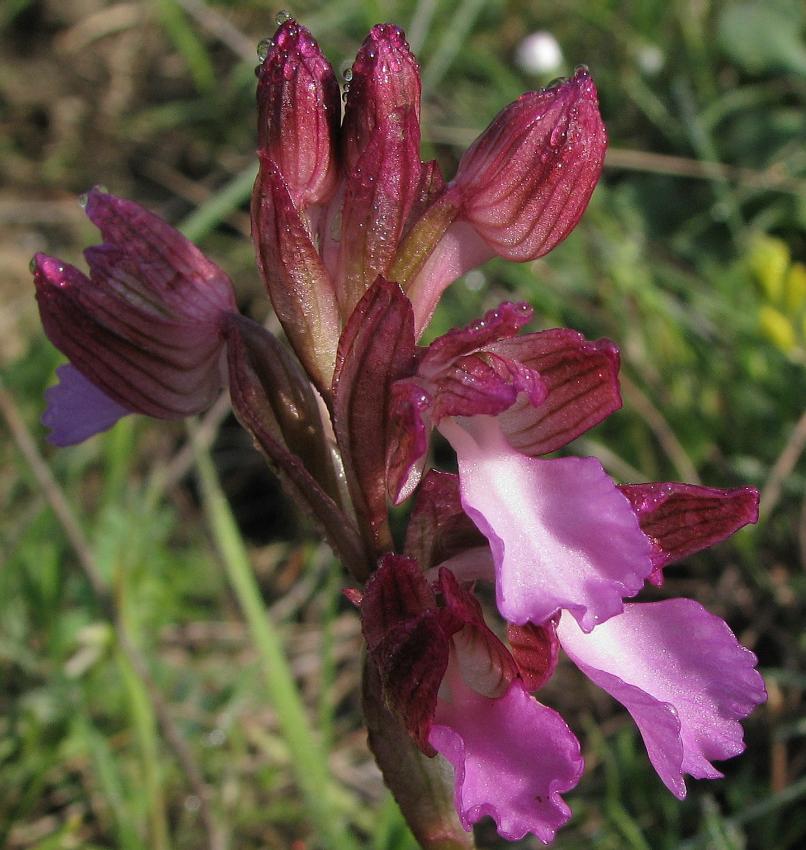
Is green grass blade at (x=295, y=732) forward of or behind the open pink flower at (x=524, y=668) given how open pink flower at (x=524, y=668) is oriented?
behind

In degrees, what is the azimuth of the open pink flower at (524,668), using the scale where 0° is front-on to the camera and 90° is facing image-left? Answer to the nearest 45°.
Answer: approximately 315°

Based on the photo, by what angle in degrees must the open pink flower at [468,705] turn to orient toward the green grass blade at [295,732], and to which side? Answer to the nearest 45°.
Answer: approximately 180°

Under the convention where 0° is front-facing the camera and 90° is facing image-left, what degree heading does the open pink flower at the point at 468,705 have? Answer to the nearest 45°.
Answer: approximately 315°
